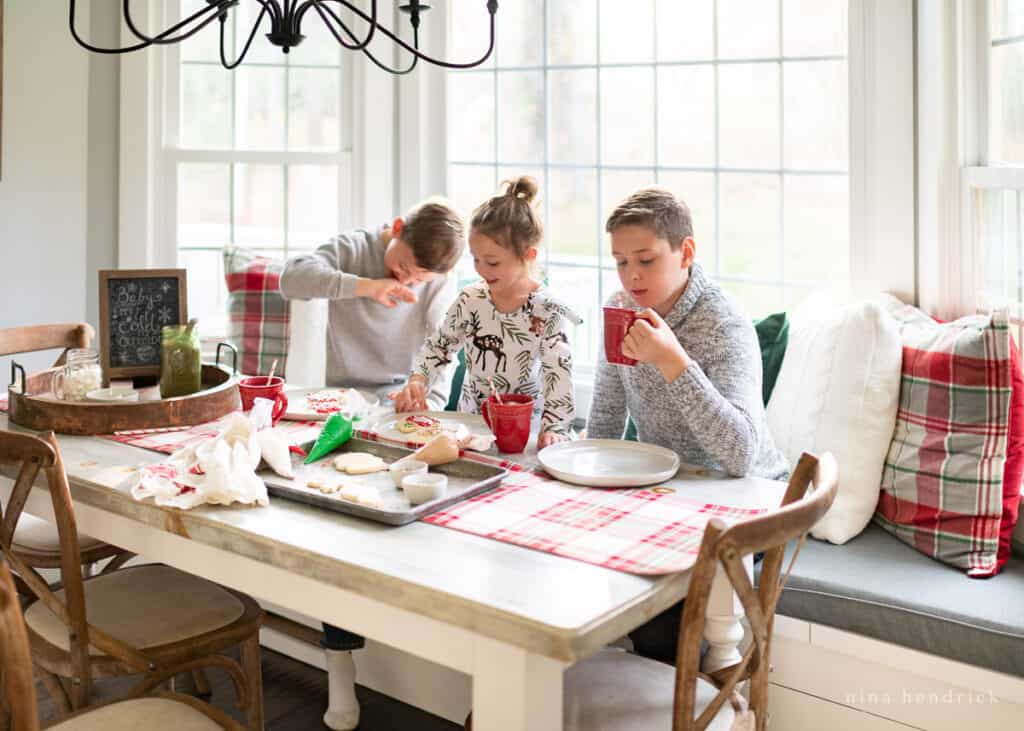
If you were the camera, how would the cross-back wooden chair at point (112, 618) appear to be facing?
facing away from the viewer and to the right of the viewer

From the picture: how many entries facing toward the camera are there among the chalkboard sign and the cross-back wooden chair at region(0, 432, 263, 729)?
1

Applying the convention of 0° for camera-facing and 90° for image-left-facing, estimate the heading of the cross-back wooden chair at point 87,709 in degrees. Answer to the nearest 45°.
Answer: approximately 225°
